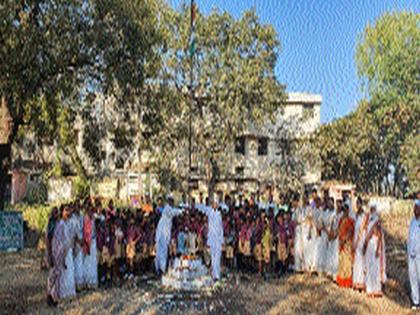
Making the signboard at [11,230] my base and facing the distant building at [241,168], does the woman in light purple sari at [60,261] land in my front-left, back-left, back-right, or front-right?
back-right

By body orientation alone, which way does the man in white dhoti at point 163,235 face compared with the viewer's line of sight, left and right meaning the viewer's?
facing to the right of the viewer

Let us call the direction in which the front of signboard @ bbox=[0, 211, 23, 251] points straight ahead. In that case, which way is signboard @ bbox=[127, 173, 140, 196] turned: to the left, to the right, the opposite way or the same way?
the same way

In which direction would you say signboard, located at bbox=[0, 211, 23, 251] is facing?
toward the camera

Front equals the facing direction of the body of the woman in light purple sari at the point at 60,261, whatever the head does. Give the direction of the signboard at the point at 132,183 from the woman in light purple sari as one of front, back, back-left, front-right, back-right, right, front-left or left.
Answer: left

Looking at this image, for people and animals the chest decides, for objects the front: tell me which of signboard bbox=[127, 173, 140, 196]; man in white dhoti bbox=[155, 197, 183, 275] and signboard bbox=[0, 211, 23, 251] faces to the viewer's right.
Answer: the man in white dhoti

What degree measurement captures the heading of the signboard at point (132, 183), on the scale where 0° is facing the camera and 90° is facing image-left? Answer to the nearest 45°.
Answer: approximately 0°

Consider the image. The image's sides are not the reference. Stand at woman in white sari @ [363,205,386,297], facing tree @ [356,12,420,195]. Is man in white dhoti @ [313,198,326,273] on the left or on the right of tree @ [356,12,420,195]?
left

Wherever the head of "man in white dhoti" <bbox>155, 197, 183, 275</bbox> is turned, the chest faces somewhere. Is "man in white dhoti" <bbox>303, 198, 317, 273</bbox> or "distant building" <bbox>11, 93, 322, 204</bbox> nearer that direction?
the man in white dhoti
